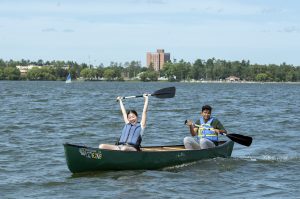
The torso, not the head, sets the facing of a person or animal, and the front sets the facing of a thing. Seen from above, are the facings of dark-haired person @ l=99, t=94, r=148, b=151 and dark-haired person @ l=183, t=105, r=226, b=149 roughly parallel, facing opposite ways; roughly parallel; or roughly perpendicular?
roughly parallel

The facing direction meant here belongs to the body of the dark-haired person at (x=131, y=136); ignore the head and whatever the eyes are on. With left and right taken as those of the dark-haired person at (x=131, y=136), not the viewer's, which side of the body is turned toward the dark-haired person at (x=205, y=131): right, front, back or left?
back

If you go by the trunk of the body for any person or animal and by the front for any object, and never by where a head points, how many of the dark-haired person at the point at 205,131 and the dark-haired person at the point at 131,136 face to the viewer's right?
0

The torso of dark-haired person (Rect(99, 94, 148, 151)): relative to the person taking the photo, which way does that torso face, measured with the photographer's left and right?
facing the viewer and to the left of the viewer

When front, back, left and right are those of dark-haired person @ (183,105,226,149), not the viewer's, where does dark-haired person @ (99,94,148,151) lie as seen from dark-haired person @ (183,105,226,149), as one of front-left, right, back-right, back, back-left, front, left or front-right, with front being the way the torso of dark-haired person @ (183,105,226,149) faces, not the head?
front
